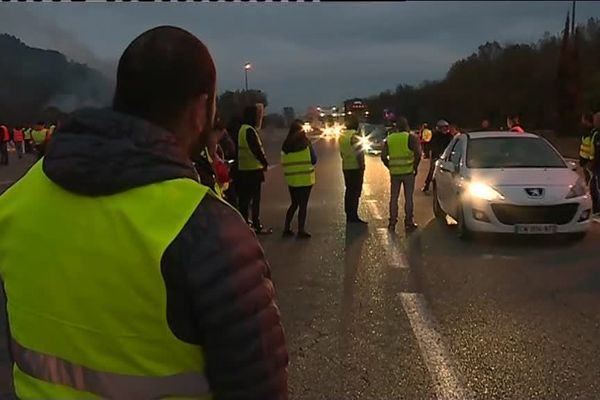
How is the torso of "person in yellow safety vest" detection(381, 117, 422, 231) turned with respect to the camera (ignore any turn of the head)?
away from the camera

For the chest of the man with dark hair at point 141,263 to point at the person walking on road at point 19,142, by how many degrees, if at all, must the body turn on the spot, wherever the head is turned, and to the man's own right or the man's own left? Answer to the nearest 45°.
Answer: approximately 45° to the man's own left

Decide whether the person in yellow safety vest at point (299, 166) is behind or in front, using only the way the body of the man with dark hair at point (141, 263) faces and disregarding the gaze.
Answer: in front

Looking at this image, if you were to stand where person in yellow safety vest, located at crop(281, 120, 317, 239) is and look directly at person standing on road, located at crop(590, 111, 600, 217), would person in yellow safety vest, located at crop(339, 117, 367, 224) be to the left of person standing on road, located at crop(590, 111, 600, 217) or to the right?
left

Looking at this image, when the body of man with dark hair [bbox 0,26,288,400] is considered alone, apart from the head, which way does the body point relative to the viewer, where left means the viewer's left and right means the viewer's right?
facing away from the viewer and to the right of the viewer

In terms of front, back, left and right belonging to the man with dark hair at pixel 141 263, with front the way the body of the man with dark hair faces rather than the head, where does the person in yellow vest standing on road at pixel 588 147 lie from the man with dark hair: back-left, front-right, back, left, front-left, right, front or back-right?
front

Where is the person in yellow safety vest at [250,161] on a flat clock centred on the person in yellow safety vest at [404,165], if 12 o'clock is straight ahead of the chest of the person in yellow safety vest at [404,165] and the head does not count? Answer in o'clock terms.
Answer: the person in yellow safety vest at [250,161] is roughly at 8 o'clock from the person in yellow safety vest at [404,165].

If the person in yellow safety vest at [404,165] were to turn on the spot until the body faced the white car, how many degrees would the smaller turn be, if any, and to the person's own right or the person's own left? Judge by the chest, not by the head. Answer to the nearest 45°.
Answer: approximately 135° to the person's own right

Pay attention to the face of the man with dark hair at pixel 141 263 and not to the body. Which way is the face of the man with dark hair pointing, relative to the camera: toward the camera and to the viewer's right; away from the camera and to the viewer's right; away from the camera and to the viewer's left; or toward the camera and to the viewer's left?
away from the camera and to the viewer's right

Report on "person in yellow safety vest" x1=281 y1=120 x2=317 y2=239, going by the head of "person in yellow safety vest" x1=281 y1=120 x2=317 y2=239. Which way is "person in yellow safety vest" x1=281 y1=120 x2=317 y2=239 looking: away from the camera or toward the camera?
away from the camera

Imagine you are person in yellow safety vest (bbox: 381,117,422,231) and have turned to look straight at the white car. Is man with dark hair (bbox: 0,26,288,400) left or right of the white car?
right

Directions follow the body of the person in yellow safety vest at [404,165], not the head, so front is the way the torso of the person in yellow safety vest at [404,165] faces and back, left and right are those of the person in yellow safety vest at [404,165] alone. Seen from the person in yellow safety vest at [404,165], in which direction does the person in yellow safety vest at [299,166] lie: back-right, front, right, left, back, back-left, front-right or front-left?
back-left

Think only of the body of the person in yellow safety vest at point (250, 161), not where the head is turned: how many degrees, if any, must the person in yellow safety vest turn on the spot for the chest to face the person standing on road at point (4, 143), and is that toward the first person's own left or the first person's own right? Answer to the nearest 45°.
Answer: approximately 135° to the first person's own left

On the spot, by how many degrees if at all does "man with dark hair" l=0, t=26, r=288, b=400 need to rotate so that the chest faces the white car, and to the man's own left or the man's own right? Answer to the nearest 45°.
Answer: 0° — they already face it

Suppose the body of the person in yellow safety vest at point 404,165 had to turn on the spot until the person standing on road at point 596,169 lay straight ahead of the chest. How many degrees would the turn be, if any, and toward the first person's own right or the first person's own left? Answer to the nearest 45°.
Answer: approximately 90° to the first person's own right
